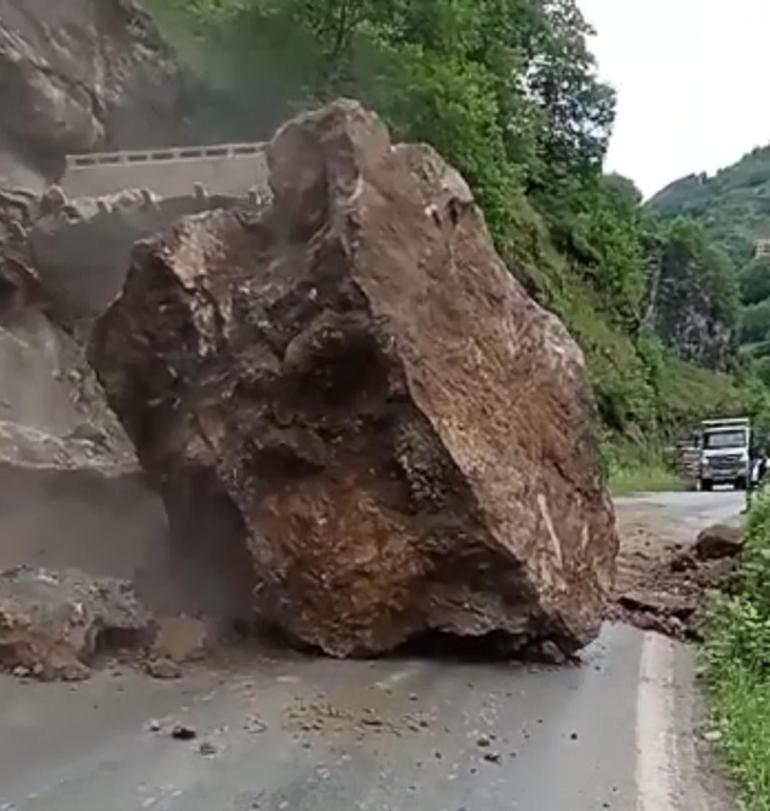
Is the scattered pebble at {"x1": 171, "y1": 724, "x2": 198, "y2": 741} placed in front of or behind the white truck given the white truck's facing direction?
in front

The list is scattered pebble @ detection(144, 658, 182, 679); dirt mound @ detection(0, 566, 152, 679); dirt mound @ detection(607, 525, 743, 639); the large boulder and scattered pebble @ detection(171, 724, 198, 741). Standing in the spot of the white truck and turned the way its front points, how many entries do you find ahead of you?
5

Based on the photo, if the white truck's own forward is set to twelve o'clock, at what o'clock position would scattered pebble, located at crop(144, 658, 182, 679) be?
The scattered pebble is roughly at 12 o'clock from the white truck.

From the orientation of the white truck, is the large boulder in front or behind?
in front

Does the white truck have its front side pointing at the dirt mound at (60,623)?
yes

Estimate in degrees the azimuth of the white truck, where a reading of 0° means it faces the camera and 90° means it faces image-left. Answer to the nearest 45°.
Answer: approximately 0°

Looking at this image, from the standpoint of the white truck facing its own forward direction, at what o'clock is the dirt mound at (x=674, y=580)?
The dirt mound is roughly at 12 o'clock from the white truck.
